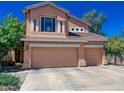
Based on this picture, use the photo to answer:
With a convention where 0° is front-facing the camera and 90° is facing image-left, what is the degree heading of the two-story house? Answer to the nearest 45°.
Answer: approximately 0°
